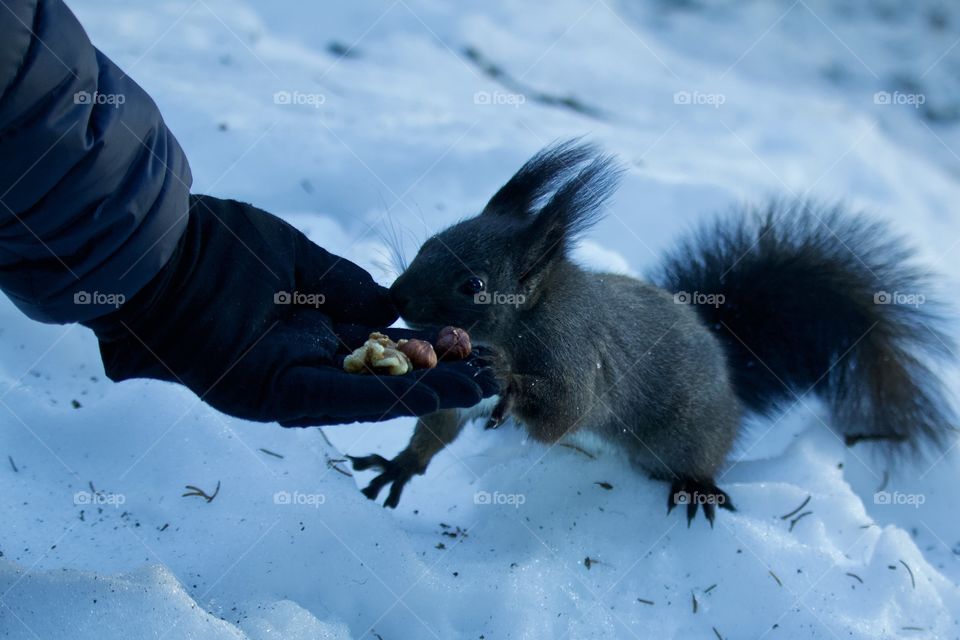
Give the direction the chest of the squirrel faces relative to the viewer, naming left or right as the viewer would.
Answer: facing to the left of the viewer
